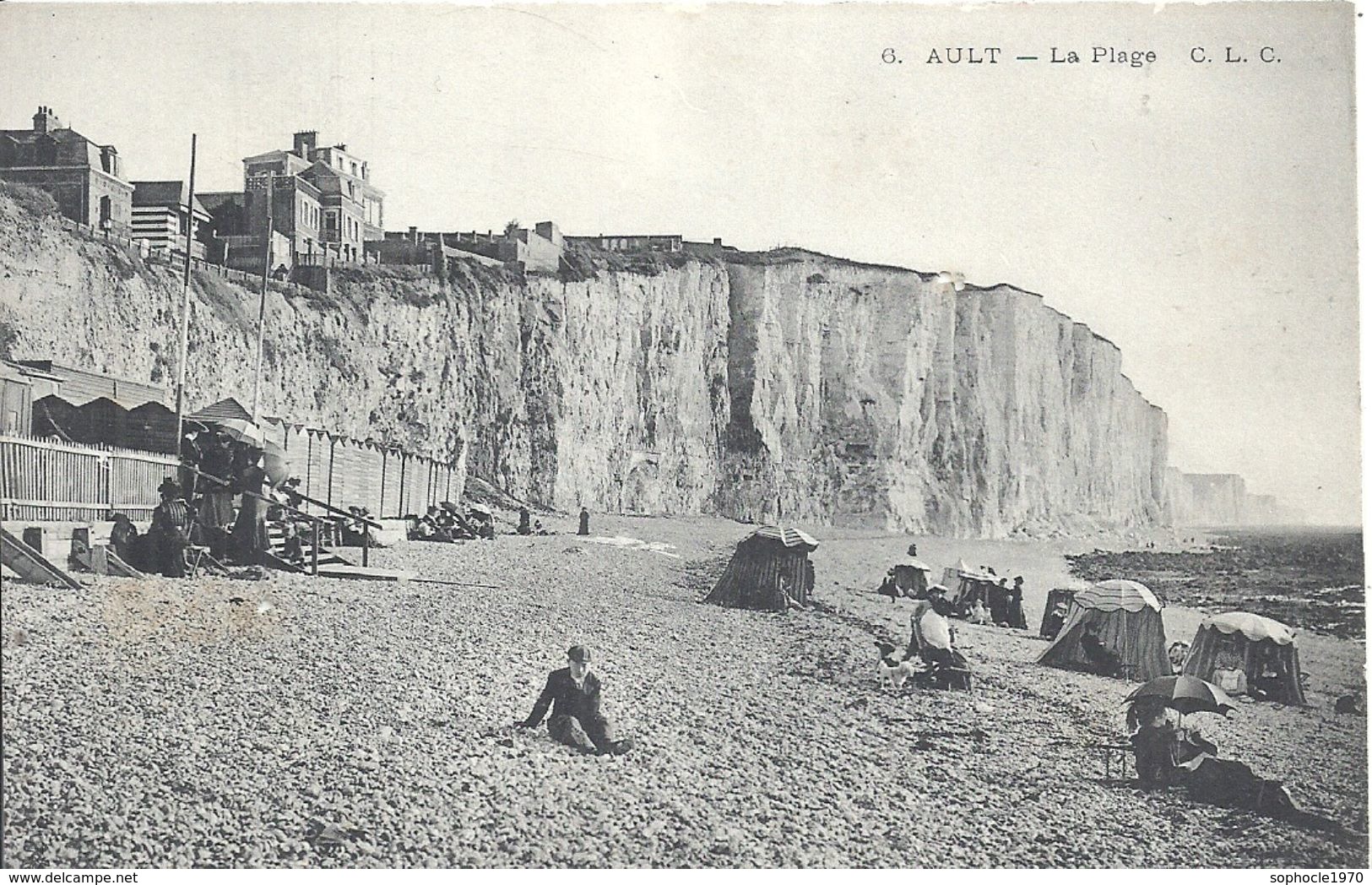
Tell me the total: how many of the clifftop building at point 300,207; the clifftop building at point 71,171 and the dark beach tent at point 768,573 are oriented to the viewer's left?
0

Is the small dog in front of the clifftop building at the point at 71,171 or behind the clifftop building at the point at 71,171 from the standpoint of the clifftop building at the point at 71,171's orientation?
in front

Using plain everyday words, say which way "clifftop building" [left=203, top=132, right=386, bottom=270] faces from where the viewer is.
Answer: facing the viewer and to the right of the viewer
